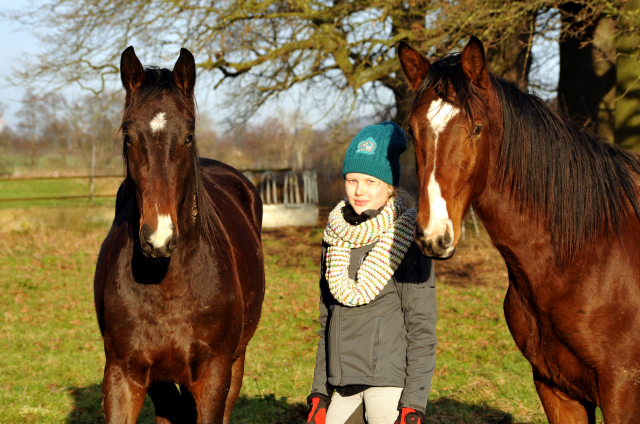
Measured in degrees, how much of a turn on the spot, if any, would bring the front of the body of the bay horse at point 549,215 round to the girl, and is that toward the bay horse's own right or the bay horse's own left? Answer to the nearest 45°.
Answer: approximately 45° to the bay horse's own right

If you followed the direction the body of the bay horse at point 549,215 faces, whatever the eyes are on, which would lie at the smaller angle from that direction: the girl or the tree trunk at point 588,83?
the girl

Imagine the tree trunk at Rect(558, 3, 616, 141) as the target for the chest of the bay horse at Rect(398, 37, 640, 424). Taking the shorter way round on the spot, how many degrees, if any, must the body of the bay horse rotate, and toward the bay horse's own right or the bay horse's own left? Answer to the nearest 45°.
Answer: approximately 135° to the bay horse's own right

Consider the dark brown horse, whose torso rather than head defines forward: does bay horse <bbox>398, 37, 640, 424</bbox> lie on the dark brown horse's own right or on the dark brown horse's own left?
on the dark brown horse's own left

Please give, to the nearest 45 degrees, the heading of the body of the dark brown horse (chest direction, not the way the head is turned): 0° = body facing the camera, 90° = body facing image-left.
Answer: approximately 0°

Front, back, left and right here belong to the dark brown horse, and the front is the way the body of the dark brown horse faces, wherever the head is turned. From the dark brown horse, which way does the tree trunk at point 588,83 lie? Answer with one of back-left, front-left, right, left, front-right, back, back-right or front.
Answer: back-left

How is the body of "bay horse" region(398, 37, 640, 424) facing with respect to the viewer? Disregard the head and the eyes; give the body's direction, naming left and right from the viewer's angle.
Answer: facing the viewer and to the left of the viewer

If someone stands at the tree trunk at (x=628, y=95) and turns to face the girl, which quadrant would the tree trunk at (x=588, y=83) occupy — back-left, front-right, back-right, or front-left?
back-right

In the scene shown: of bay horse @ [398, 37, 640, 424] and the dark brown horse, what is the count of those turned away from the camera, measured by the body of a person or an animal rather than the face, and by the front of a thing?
0

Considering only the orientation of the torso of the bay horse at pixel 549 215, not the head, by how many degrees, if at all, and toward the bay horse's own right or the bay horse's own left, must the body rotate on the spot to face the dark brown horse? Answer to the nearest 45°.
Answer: approximately 45° to the bay horse's own right

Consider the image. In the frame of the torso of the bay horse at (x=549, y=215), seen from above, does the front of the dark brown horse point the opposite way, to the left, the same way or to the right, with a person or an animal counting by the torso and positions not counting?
to the left

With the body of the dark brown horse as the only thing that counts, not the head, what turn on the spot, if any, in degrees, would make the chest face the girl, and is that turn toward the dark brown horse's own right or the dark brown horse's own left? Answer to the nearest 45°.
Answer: approximately 45° to the dark brown horse's own left
